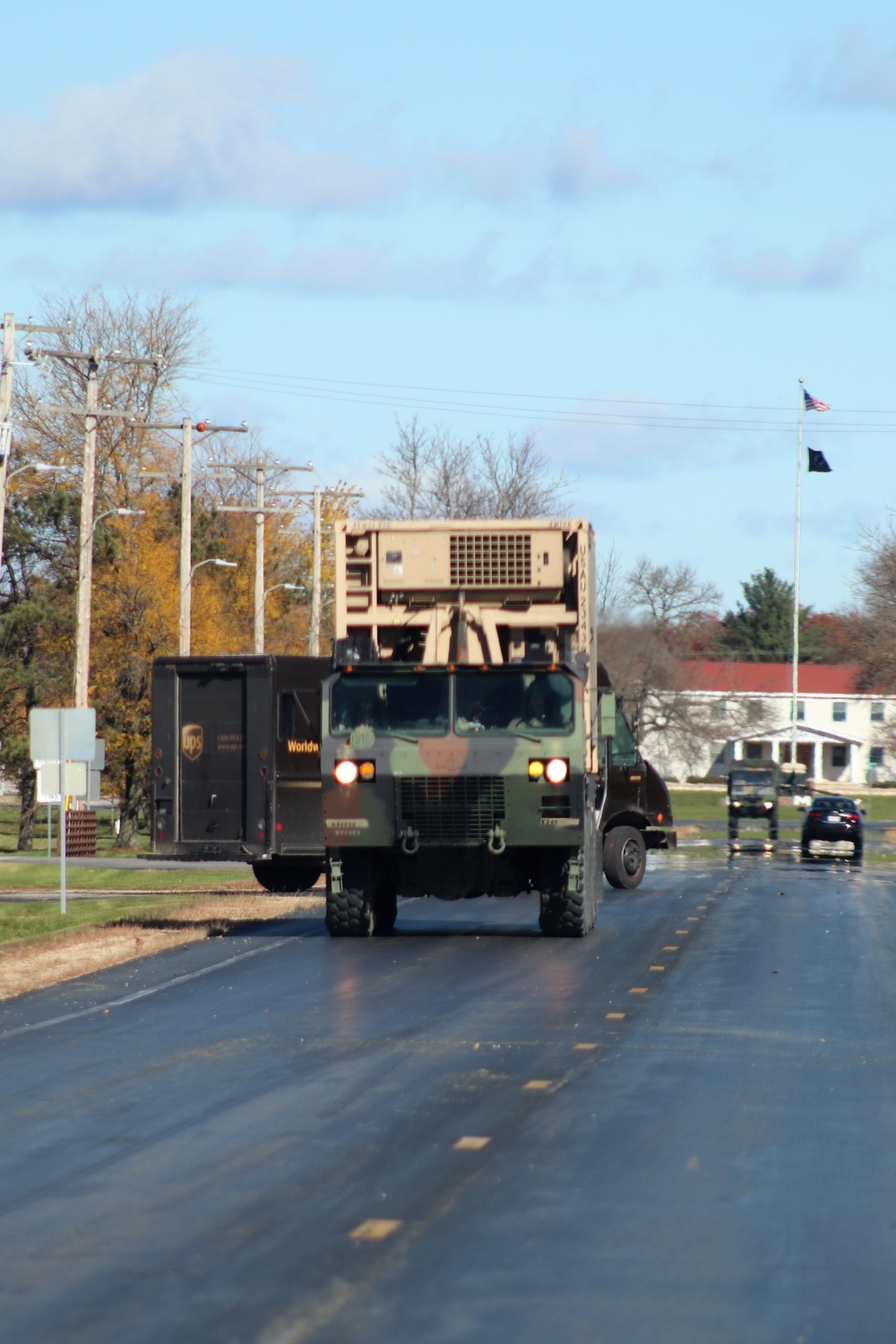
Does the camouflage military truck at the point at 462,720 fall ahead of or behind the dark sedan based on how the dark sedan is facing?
behind

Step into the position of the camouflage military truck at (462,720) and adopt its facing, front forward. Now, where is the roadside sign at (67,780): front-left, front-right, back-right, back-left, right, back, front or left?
back-right

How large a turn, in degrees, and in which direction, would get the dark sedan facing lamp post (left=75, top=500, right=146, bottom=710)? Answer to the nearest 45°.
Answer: approximately 135° to its left

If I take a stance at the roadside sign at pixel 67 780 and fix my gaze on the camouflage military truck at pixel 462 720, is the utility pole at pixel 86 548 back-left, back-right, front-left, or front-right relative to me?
back-left

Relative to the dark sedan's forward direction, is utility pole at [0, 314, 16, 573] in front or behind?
behind

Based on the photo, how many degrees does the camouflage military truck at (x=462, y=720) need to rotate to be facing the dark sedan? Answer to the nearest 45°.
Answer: approximately 180°

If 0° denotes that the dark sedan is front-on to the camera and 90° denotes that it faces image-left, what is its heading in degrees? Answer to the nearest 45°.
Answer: approximately 180°

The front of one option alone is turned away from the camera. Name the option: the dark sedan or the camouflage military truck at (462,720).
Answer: the dark sedan

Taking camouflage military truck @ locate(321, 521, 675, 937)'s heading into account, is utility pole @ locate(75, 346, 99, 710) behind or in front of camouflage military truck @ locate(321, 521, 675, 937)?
behind

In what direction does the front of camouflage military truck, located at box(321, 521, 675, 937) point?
toward the camera

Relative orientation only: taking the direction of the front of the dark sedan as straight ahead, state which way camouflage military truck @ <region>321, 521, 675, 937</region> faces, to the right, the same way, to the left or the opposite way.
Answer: the opposite way

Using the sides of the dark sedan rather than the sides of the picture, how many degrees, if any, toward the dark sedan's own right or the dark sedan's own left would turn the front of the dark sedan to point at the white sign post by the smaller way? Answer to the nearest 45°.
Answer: approximately 180°
